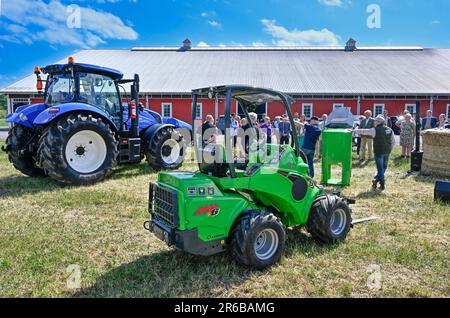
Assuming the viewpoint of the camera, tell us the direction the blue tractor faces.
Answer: facing away from the viewer and to the right of the viewer

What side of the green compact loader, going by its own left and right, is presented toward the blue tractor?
left

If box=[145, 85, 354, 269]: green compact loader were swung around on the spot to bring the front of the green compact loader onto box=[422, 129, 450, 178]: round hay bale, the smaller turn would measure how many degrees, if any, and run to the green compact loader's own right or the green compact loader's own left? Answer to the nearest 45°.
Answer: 0° — it already faces it
